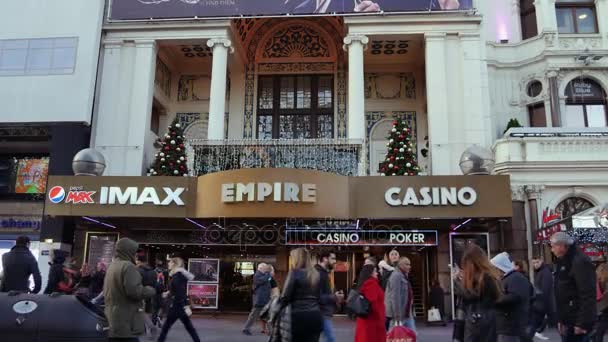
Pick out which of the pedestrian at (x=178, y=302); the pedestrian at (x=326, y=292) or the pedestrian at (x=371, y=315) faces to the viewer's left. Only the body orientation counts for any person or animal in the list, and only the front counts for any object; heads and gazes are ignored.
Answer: the pedestrian at (x=178, y=302)

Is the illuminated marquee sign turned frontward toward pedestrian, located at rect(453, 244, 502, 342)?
yes

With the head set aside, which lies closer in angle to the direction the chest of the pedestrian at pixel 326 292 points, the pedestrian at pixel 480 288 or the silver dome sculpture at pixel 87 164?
the pedestrian

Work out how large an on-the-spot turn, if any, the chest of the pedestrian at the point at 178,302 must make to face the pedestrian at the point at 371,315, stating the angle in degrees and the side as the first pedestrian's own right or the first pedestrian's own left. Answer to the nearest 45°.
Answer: approximately 135° to the first pedestrian's own left

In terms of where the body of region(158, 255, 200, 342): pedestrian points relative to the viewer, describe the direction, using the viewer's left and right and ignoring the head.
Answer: facing to the left of the viewer

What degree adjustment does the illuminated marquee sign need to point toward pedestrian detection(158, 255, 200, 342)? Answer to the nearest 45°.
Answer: approximately 45° to its right
